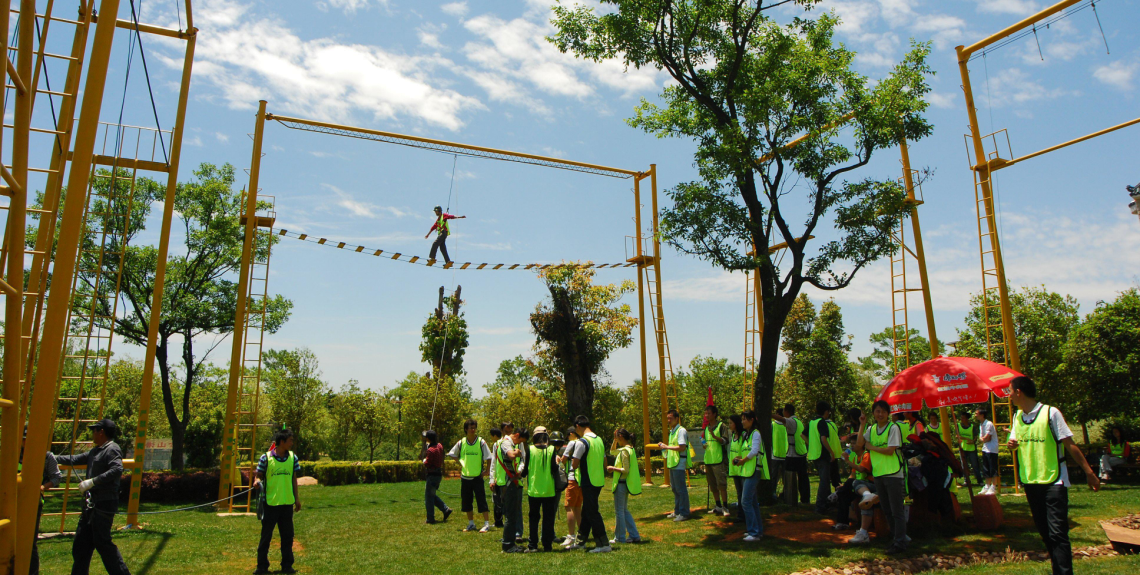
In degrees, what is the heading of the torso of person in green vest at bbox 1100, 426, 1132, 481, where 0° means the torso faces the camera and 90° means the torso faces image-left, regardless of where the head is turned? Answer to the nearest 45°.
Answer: approximately 45°

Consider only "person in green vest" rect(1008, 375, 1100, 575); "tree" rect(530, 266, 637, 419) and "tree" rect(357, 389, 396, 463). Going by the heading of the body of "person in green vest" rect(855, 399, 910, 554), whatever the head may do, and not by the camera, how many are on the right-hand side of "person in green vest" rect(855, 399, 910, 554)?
2

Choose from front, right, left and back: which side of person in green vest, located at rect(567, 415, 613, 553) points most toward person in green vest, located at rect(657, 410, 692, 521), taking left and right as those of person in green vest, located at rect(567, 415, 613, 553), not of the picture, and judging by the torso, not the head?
right

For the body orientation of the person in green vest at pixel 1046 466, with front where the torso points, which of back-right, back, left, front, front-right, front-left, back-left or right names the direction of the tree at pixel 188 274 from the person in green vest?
front-right

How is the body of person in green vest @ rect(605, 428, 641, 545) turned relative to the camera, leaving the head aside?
to the viewer's left

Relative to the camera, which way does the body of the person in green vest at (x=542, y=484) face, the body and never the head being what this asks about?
away from the camera

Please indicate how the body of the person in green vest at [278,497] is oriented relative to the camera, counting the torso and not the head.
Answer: toward the camera

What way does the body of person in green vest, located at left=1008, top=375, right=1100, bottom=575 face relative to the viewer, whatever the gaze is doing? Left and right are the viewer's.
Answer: facing the viewer and to the left of the viewer

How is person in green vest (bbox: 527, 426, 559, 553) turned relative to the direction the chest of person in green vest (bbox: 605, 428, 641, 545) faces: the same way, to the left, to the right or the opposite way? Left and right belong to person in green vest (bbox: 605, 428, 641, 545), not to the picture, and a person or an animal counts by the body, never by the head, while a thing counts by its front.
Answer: to the right

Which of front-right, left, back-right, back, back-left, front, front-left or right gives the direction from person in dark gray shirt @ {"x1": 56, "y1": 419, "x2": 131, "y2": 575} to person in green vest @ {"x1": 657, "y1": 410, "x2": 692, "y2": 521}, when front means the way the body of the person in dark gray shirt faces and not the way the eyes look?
back

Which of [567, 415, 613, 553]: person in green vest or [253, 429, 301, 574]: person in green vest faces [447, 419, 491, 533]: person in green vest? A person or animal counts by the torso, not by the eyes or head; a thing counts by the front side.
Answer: [567, 415, 613, 553]: person in green vest

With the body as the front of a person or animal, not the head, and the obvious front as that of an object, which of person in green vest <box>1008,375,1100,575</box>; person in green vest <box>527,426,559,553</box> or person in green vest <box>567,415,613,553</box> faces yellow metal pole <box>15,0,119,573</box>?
person in green vest <box>1008,375,1100,575</box>

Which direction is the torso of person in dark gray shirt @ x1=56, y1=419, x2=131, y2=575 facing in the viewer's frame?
to the viewer's left

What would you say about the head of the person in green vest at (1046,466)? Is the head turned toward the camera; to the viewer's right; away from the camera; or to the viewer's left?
to the viewer's left

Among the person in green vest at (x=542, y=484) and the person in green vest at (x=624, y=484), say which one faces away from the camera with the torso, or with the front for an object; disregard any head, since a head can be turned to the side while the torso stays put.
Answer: the person in green vest at (x=542, y=484)

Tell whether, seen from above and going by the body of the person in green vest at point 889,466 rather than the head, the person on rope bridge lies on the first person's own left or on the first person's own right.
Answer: on the first person's own right
